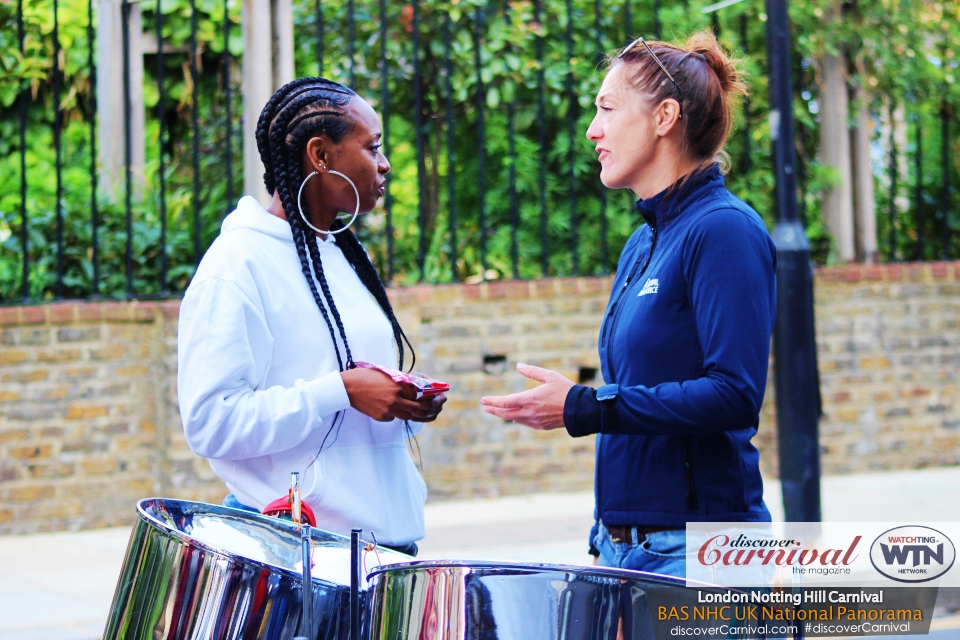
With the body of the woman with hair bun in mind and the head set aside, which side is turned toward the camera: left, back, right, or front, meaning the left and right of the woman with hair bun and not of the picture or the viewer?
left

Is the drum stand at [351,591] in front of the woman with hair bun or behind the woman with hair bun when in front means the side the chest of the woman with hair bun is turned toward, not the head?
in front

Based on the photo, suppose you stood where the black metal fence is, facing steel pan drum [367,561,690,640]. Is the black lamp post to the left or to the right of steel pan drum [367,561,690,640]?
left

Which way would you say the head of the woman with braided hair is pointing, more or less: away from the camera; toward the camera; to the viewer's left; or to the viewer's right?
to the viewer's right

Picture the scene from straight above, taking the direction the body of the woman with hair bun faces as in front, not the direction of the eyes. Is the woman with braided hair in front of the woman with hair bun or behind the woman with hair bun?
in front

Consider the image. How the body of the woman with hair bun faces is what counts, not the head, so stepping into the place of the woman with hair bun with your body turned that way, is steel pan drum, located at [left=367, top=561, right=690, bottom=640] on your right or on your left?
on your left

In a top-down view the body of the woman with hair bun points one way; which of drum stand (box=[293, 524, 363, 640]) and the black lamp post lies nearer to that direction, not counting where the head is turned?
the drum stand

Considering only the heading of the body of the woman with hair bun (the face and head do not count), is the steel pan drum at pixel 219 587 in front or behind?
in front

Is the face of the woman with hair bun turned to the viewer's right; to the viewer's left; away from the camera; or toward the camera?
to the viewer's left
